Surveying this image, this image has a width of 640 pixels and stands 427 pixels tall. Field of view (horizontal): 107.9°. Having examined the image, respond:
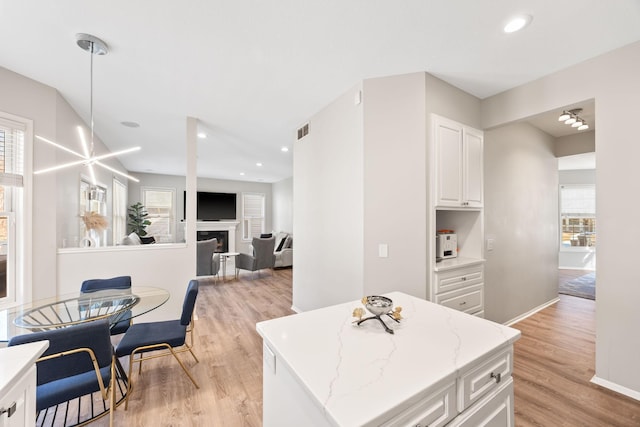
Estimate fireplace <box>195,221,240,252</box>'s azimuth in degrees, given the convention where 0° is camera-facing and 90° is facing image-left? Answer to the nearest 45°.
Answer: approximately 0°

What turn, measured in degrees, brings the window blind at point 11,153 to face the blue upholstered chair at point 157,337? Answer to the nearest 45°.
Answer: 0° — it already faces it

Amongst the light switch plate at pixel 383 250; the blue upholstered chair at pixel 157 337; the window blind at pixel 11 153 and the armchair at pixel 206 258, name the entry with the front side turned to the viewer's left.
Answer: the blue upholstered chair

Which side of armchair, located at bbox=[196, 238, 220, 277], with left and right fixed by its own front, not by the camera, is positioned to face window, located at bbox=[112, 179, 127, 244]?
left

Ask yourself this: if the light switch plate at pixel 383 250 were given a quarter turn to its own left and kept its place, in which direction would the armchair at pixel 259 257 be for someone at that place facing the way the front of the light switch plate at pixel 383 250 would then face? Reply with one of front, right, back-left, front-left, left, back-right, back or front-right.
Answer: back-left

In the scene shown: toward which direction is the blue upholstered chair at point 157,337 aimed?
to the viewer's left

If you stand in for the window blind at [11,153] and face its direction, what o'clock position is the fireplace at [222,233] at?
The fireplace is roughly at 9 o'clock from the window blind.

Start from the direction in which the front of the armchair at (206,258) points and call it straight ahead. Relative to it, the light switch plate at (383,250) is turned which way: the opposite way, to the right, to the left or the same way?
the opposite way

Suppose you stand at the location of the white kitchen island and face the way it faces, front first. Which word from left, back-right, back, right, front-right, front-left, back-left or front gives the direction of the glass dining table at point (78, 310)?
back-right

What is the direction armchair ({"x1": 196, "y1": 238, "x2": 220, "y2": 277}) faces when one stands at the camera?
facing away from the viewer and to the right of the viewer
